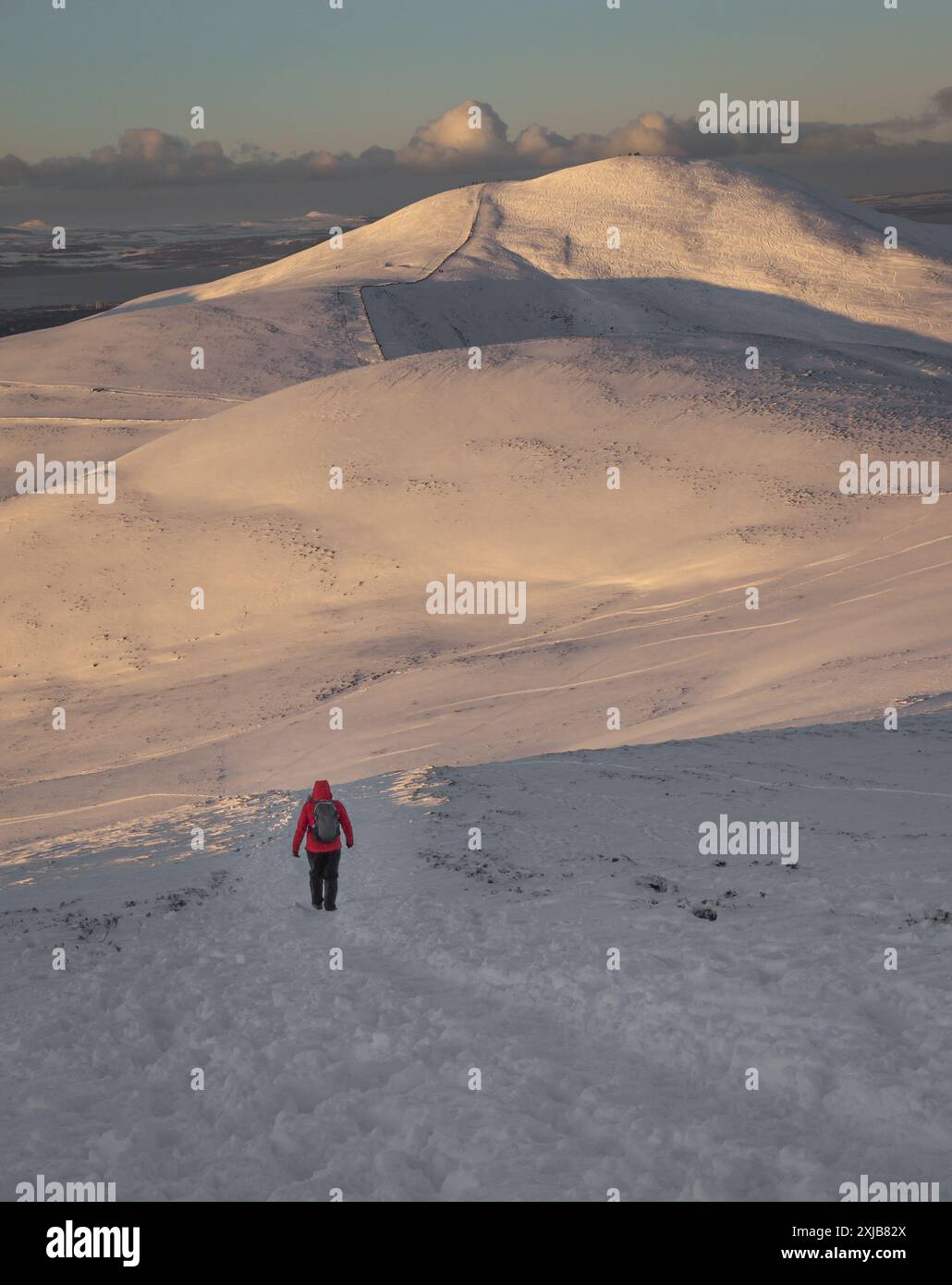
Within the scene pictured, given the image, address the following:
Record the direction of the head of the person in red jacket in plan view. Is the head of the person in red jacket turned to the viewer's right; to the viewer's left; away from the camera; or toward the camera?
away from the camera

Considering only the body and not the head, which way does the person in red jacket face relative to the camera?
away from the camera

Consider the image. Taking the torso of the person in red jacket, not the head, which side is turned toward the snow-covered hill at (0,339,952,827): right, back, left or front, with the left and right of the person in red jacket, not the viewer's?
front
